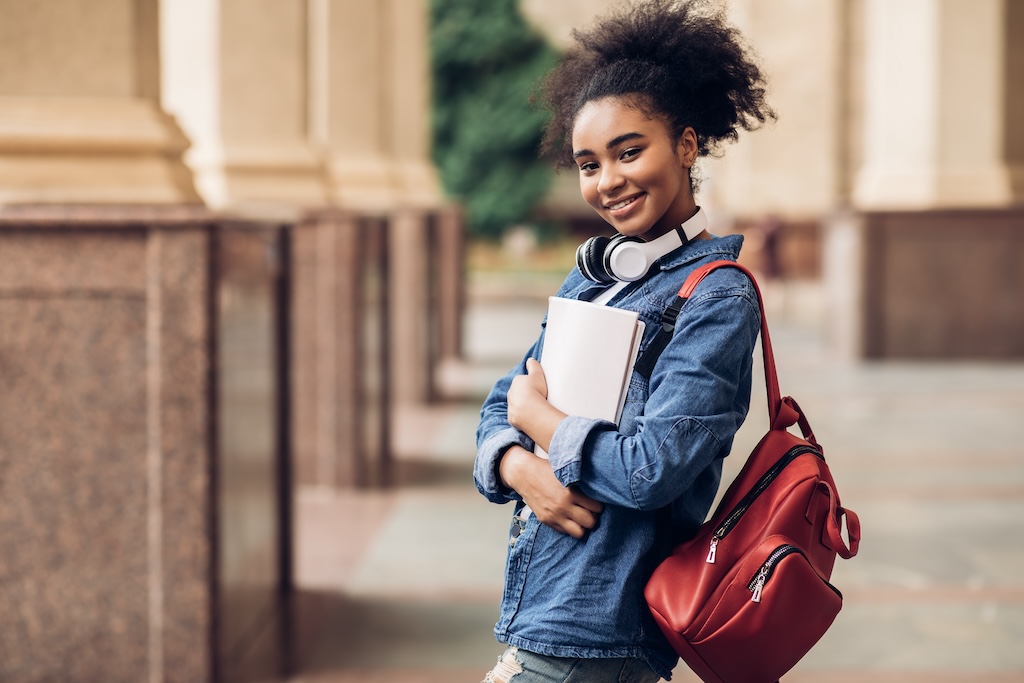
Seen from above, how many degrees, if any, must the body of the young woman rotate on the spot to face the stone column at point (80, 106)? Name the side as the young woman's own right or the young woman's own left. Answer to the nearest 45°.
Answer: approximately 90° to the young woman's own right

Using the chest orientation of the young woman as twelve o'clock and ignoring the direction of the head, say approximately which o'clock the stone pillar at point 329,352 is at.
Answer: The stone pillar is roughly at 4 o'clock from the young woman.

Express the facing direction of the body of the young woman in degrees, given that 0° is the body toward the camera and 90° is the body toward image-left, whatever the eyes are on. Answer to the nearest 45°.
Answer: approximately 45°

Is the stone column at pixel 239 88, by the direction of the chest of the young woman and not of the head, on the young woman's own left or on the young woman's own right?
on the young woman's own right

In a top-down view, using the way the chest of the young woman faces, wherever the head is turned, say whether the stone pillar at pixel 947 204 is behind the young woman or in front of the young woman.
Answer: behind

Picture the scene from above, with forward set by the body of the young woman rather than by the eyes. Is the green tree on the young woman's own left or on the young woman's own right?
on the young woman's own right
